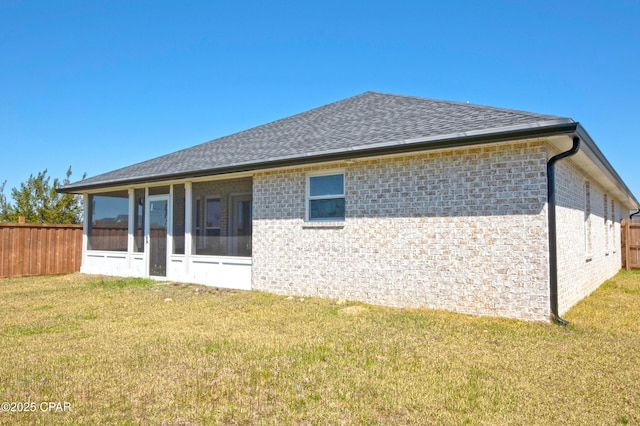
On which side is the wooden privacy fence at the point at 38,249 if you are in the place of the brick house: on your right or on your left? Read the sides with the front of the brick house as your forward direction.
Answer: on your left

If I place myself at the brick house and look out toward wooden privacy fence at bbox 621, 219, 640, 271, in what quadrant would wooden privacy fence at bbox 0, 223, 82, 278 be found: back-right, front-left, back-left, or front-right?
back-left

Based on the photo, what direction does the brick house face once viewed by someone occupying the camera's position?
facing away from the viewer and to the right of the viewer

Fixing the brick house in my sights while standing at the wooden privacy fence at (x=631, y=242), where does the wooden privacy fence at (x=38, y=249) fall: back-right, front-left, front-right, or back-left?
front-right

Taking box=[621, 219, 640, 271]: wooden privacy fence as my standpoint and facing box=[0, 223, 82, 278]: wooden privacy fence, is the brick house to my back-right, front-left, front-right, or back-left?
front-left

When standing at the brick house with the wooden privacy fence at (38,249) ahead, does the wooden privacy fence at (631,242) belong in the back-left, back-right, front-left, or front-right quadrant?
back-right

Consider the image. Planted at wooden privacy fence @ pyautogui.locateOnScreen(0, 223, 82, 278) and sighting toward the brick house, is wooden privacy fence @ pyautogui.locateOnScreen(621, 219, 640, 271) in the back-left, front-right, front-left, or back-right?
front-left

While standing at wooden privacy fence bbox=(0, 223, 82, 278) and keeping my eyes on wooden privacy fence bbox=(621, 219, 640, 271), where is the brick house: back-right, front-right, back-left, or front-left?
front-right
